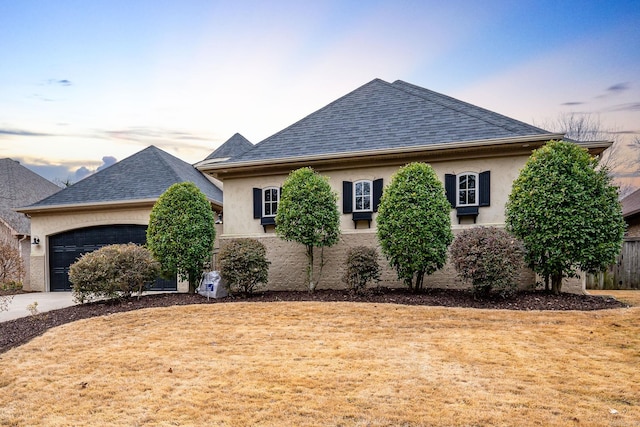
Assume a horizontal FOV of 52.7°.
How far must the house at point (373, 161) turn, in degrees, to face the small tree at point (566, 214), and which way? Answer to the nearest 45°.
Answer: approximately 45° to its left

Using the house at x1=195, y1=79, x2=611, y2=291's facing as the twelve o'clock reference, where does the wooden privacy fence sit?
The wooden privacy fence is roughly at 8 o'clock from the house.

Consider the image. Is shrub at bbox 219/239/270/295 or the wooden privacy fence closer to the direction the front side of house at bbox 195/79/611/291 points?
the shrub

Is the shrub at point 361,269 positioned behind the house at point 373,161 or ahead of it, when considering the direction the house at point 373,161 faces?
ahead

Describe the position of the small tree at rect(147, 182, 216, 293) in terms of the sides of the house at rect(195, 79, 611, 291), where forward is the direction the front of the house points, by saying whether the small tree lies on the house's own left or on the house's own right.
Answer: on the house's own right

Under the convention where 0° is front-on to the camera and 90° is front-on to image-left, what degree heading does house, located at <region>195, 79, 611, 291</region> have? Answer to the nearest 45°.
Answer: approximately 0°

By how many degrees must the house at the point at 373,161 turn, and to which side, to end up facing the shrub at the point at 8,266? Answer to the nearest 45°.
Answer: approximately 90° to its right

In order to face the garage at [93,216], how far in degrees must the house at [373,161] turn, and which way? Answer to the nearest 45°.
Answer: approximately 90° to its right

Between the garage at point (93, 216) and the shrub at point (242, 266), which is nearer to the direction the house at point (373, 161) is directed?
the shrub
